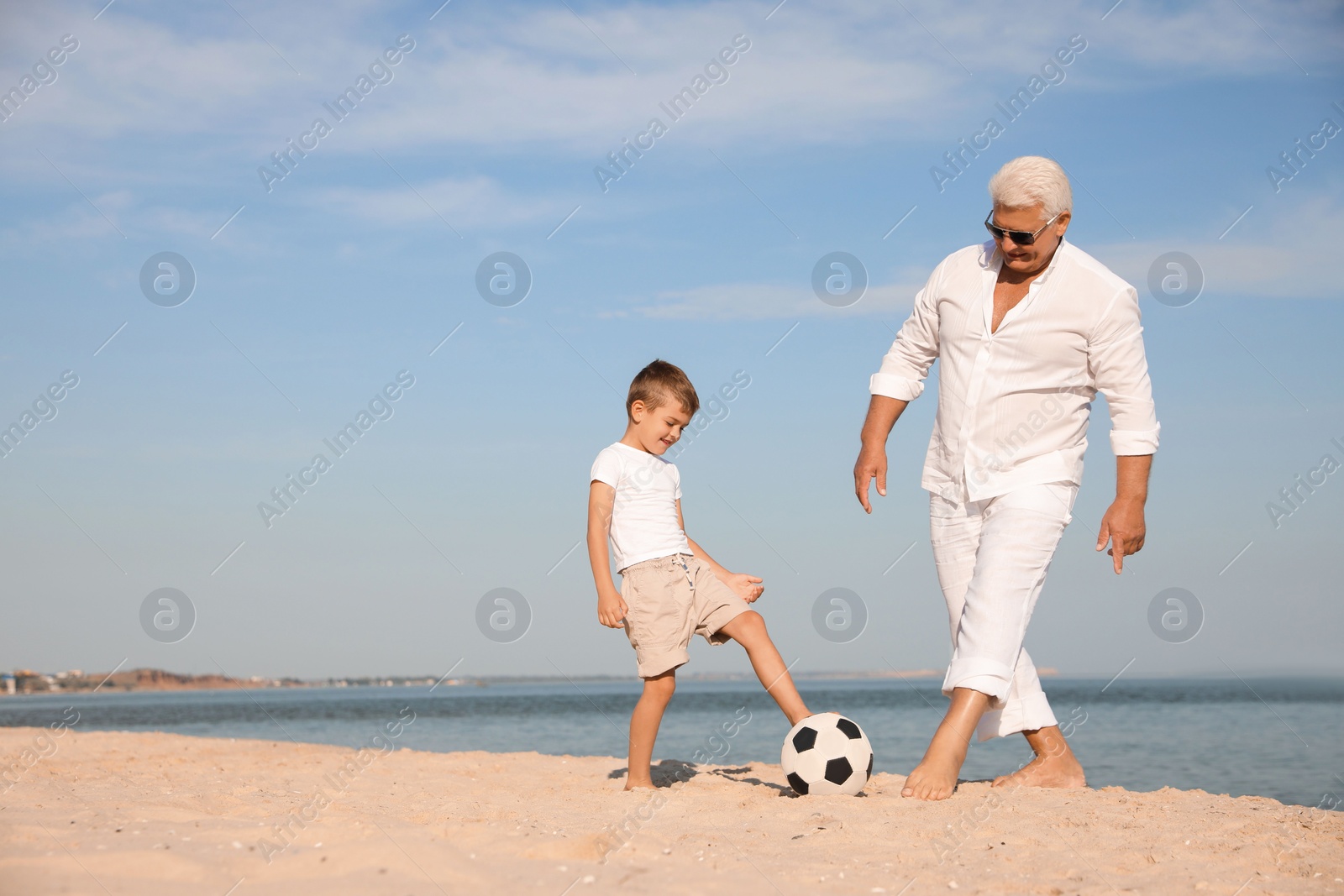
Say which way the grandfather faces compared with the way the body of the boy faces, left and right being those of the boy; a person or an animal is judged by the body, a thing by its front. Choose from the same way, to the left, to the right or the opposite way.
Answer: to the right

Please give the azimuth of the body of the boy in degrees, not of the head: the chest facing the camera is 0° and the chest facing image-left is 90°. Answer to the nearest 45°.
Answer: approximately 315°

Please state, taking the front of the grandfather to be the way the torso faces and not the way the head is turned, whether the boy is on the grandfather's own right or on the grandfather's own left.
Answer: on the grandfather's own right

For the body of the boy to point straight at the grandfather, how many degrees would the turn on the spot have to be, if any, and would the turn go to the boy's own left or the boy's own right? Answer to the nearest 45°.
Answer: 0° — they already face them
